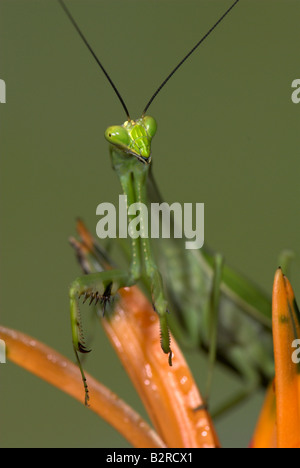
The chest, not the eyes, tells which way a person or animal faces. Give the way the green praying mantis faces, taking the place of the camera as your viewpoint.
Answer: facing the viewer and to the left of the viewer

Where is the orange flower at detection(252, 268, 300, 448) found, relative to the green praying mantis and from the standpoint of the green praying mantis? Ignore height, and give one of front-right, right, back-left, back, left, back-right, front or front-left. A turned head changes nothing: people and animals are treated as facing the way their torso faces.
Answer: front-left
